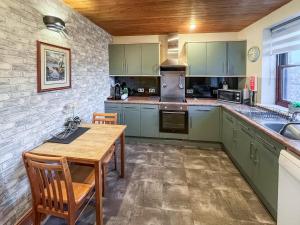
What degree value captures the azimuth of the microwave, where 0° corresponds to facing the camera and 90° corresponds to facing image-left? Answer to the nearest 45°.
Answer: approximately 0°

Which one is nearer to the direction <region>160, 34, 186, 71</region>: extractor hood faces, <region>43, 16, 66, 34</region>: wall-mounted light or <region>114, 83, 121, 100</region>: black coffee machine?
the wall-mounted light

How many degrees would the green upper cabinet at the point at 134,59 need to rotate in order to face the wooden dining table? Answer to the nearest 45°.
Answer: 0° — it already faces it

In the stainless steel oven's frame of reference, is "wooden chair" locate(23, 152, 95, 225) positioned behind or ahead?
ahead

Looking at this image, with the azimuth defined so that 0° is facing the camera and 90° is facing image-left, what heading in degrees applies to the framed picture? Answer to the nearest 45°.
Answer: approximately 315°

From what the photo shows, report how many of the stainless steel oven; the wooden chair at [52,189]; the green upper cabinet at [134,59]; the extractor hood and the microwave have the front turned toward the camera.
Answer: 4

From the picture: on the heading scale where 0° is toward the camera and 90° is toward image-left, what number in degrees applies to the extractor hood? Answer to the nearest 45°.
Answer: approximately 0°

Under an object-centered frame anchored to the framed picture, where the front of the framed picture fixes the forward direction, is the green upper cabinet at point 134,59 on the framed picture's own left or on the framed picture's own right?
on the framed picture's own left

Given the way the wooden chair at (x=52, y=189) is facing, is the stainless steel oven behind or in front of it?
in front
